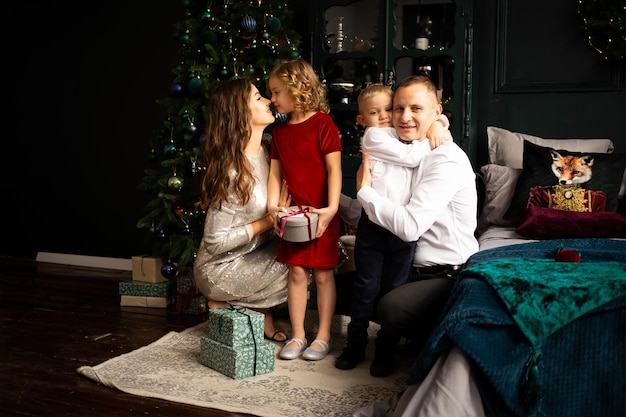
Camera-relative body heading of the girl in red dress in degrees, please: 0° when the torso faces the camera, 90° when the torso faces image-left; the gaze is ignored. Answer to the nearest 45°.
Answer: approximately 45°

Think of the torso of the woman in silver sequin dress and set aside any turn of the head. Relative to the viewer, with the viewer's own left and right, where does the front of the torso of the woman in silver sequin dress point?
facing to the right of the viewer

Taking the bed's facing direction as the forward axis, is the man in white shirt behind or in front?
behind

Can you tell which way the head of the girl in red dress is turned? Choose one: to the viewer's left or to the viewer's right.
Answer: to the viewer's left

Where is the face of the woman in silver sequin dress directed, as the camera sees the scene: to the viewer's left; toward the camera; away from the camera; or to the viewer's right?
to the viewer's right

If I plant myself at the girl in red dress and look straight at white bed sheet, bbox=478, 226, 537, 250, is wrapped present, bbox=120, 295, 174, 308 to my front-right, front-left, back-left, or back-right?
back-left

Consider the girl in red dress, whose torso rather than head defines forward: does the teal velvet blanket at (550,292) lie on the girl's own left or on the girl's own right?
on the girl's own left

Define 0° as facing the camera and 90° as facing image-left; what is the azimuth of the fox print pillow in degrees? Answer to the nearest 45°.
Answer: approximately 0°

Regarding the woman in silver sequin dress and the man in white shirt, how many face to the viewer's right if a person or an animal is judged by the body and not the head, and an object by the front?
1
